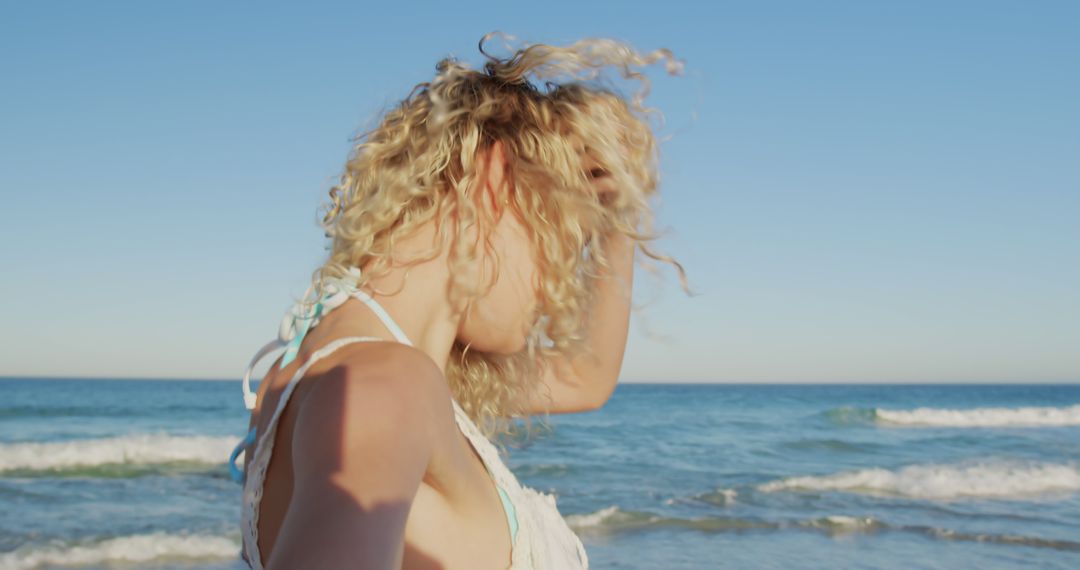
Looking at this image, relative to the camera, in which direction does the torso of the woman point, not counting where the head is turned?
to the viewer's right
